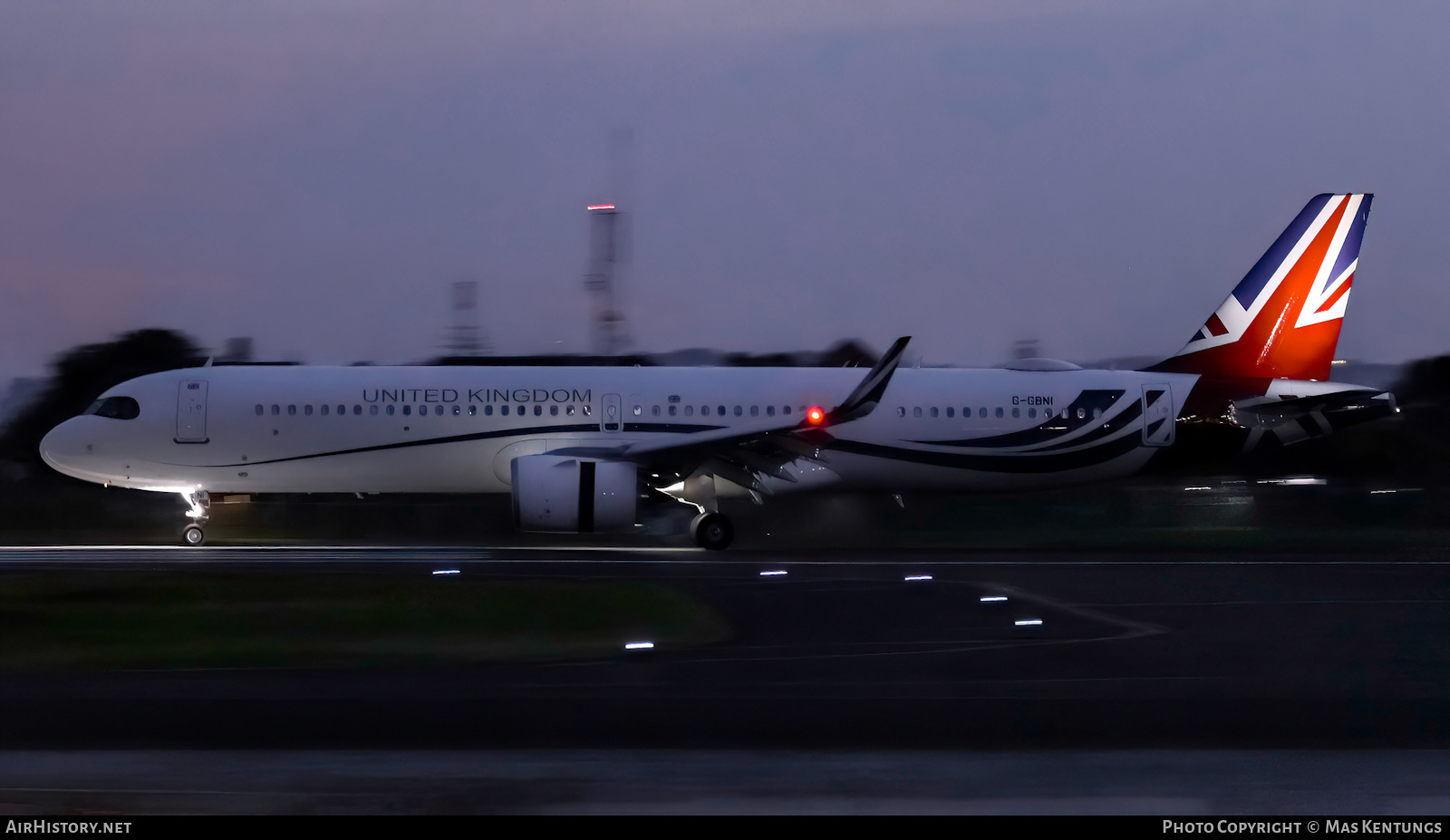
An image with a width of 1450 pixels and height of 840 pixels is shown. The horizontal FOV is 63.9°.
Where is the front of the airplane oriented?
to the viewer's left
